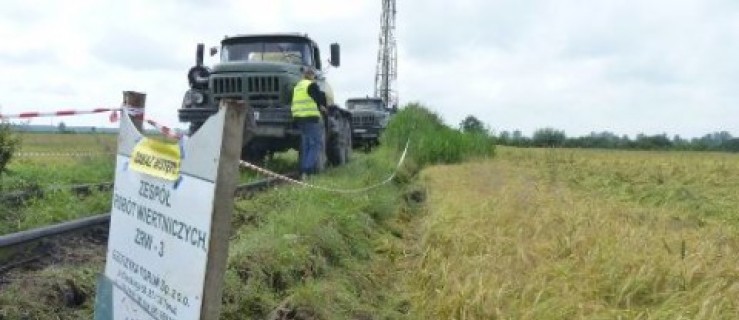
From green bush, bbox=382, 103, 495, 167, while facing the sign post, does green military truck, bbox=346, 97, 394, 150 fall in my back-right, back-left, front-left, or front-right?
back-right

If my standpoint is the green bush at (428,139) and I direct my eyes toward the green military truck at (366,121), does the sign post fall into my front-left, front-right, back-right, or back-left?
back-left

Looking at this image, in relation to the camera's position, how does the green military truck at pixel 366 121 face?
facing the viewer

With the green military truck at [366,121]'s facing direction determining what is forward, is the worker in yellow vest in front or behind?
in front

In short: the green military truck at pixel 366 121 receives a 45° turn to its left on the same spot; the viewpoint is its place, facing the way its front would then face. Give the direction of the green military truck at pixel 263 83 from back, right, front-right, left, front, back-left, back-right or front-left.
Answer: front-right

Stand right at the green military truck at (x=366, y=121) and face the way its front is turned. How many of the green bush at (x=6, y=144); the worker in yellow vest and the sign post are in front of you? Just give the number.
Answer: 3

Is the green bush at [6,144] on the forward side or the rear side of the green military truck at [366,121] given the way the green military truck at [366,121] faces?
on the forward side

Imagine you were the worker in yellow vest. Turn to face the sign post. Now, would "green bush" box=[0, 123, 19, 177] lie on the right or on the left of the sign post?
right

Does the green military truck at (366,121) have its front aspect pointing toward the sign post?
yes
